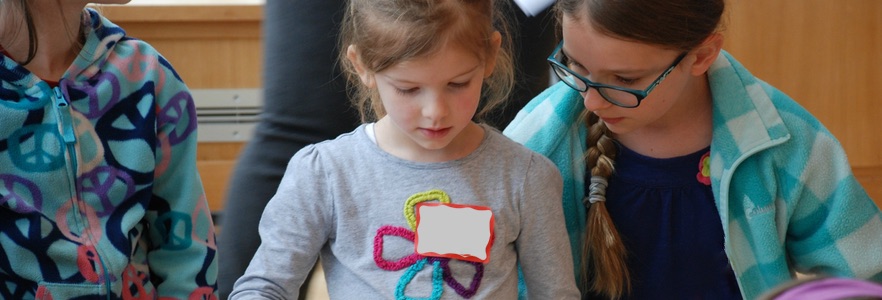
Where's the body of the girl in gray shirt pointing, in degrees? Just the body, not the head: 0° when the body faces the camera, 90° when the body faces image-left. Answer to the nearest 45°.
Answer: approximately 0°

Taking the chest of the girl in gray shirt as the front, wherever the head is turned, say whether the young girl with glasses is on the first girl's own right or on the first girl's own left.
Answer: on the first girl's own left

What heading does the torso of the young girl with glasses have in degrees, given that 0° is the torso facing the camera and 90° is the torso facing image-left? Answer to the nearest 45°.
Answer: approximately 45°
